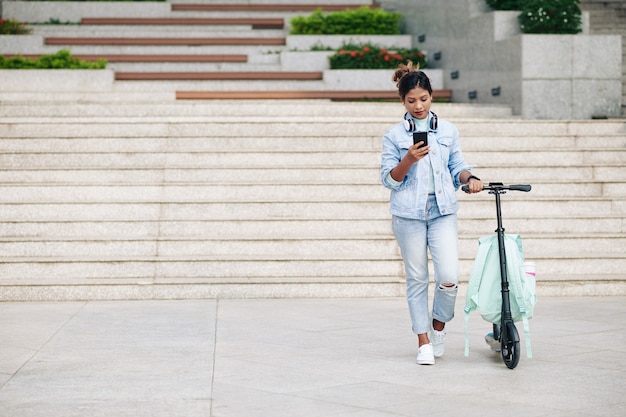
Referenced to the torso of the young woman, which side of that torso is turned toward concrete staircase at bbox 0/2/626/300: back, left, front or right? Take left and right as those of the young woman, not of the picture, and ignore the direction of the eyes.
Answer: back

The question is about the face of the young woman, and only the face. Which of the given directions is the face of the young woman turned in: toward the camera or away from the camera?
toward the camera

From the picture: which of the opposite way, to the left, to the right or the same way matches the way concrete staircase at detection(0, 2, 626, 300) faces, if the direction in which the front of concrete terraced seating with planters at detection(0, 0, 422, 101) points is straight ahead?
the same way

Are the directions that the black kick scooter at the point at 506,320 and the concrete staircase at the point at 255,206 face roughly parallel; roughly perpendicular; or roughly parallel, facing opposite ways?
roughly parallel

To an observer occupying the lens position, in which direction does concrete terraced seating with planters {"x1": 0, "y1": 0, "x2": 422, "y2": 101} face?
facing the viewer

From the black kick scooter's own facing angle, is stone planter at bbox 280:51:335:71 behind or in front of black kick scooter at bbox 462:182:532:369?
behind

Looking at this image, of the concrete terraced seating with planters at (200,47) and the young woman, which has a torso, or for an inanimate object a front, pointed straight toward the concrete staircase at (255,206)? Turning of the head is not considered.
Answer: the concrete terraced seating with planters at (200,47)

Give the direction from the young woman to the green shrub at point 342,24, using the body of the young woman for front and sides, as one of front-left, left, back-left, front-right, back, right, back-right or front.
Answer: back

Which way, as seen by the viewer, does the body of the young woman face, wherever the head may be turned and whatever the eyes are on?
toward the camera

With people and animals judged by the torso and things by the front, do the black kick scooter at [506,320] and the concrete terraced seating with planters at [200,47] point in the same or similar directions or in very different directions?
same or similar directions

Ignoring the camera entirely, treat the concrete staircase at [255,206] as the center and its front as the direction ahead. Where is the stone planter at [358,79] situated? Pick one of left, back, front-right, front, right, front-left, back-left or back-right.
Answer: back

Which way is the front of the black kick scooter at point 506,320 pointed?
toward the camera

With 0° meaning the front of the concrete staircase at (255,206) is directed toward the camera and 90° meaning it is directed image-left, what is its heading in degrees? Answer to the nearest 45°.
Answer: approximately 0°

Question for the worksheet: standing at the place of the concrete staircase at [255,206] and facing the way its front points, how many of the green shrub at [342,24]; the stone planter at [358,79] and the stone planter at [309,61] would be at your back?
3
